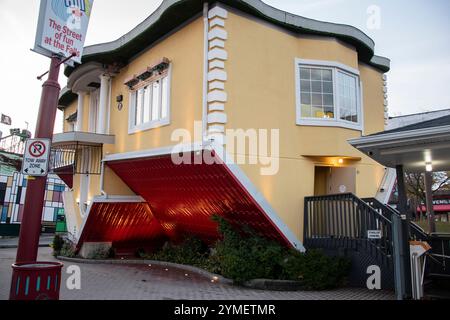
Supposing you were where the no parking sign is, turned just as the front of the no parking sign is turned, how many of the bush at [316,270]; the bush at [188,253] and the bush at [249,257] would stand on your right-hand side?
0

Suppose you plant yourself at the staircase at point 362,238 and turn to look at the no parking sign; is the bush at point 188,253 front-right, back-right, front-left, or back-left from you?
front-right

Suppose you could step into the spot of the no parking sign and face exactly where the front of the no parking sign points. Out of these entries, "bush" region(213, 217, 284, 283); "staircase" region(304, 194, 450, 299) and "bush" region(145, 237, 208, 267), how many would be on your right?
0

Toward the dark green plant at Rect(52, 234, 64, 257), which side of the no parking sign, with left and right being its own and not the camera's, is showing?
back

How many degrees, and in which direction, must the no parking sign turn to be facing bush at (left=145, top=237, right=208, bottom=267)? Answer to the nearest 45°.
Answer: approximately 135° to its left

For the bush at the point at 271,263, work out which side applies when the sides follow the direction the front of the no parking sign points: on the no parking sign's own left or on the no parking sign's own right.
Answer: on the no parking sign's own left

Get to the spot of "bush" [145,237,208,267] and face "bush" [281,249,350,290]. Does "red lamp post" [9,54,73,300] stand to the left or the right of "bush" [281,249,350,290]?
right

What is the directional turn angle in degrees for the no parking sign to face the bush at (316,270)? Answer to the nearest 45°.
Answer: approximately 90° to its left

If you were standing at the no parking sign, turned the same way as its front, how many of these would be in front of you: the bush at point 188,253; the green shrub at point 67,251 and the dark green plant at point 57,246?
0

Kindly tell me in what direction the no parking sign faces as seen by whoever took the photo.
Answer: facing the viewer

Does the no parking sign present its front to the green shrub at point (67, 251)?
no

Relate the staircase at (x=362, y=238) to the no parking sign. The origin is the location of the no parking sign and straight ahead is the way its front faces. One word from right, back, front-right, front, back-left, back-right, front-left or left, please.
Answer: left

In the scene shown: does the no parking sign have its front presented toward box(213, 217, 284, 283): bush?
no
